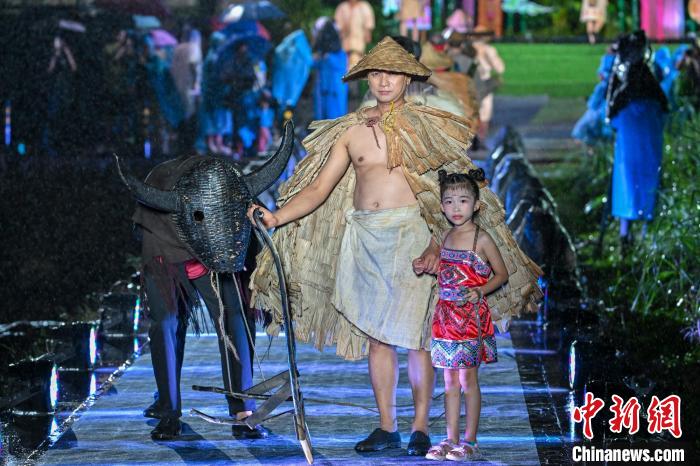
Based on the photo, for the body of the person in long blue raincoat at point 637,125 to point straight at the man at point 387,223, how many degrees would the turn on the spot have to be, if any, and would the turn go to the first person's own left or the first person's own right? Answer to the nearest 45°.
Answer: approximately 180°

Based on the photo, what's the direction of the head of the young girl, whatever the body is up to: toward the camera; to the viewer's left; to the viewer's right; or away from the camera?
toward the camera

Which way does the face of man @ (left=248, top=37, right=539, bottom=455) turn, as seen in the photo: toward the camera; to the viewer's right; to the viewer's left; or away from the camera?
toward the camera

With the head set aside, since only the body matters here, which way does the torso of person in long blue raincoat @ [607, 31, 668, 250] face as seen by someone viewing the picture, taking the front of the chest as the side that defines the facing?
away from the camera

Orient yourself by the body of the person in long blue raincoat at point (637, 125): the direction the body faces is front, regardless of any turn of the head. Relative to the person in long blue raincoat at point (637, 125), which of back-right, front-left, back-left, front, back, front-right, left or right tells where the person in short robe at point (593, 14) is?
front
